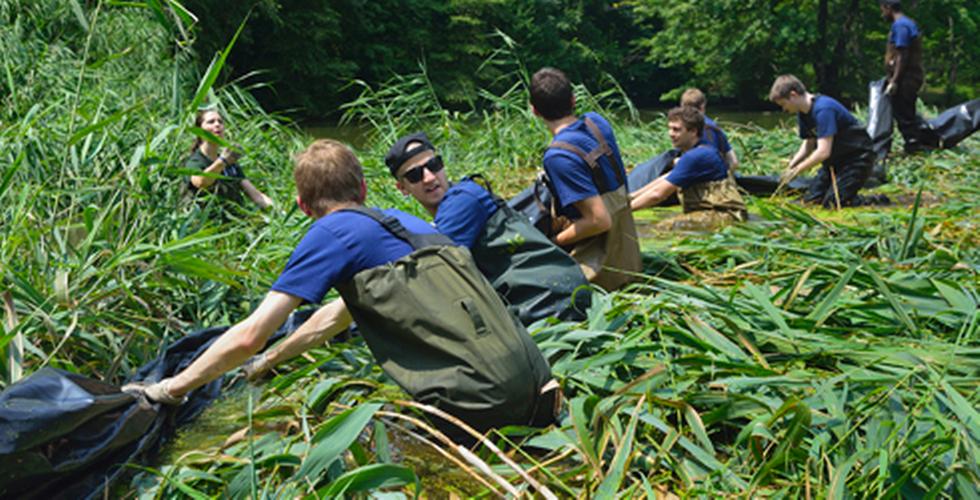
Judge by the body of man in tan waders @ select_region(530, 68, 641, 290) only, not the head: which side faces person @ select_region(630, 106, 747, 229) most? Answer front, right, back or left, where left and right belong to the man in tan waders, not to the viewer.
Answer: right

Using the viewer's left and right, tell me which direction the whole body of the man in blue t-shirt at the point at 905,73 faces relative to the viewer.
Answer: facing to the left of the viewer

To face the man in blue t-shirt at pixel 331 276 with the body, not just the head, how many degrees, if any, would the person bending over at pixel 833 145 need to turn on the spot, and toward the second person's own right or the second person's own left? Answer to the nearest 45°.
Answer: approximately 90° to the second person's own left

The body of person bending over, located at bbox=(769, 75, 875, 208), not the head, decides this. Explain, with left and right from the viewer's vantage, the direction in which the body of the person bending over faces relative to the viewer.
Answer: facing to the left of the viewer

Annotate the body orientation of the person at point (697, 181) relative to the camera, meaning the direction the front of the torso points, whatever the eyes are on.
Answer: to the viewer's left

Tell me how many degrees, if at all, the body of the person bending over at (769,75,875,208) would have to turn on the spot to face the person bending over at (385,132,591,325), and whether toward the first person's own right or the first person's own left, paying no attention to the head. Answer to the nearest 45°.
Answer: approximately 90° to the first person's own left

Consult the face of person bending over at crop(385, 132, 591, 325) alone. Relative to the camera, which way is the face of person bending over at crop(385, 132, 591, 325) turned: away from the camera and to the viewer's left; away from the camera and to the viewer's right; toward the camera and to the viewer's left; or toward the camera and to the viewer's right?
toward the camera and to the viewer's right

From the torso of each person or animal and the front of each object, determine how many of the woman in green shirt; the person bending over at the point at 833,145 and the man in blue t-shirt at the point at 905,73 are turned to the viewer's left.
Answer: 2

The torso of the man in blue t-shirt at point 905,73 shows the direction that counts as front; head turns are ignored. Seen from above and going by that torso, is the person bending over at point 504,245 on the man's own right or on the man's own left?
on the man's own left

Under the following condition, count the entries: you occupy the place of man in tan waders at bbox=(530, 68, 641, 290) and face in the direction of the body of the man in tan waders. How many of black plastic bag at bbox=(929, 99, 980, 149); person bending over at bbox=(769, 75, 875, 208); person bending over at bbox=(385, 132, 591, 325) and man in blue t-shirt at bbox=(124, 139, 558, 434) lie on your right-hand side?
2

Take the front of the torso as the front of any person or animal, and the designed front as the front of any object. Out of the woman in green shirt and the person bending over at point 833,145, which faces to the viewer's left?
the person bending over

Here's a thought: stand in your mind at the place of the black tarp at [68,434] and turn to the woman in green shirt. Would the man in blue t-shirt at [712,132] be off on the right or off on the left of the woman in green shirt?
right

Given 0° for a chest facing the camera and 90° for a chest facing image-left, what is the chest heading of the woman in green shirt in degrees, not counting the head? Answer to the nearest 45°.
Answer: approximately 315°

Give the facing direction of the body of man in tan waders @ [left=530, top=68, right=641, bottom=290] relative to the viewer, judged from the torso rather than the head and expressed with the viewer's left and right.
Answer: facing away from the viewer and to the left of the viewer
